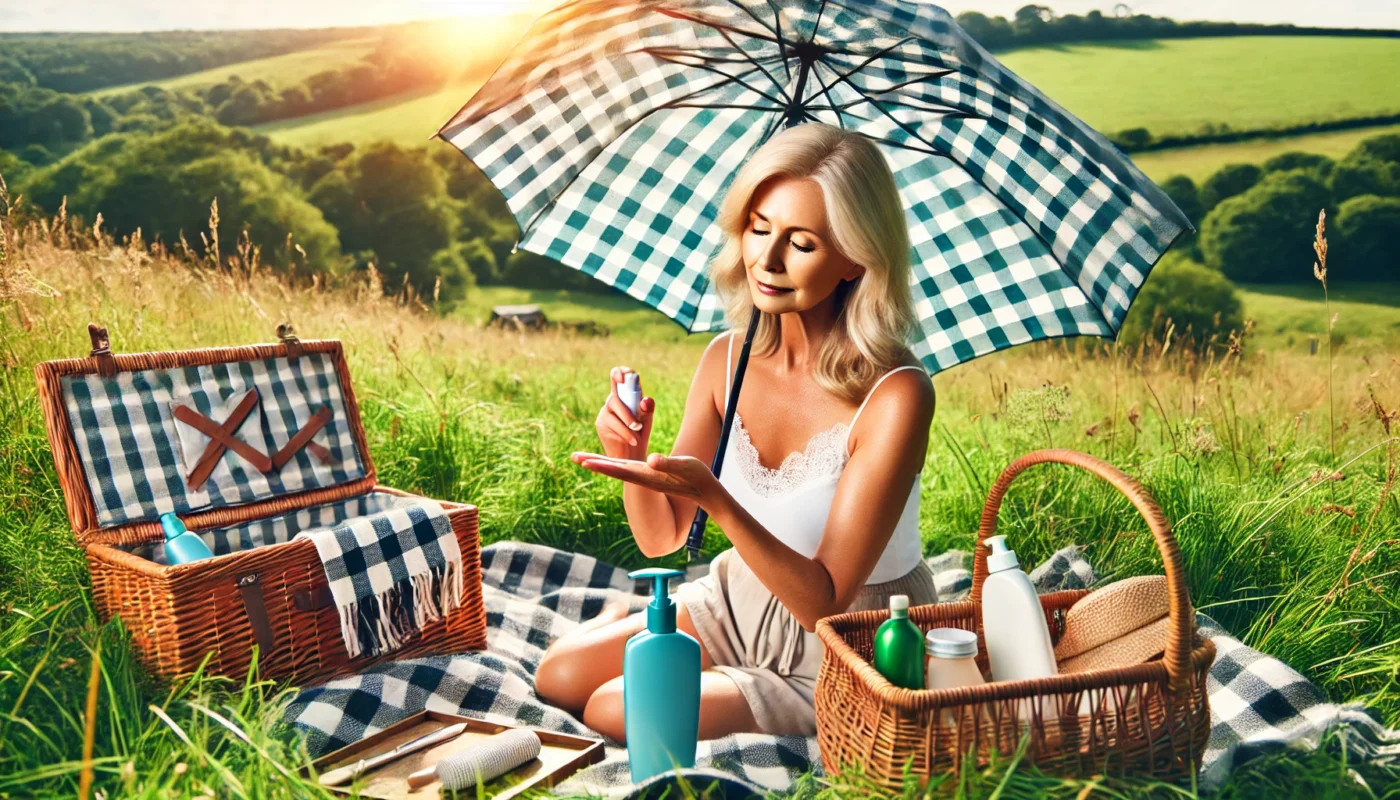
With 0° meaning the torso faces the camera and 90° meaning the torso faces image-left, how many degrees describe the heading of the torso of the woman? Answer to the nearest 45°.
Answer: approximately 45°

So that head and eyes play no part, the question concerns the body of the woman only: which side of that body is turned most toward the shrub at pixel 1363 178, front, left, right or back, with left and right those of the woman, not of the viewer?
back

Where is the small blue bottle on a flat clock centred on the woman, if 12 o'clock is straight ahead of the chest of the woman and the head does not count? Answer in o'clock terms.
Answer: The small blue bottle is roughly at 2 o'clock from the woman.

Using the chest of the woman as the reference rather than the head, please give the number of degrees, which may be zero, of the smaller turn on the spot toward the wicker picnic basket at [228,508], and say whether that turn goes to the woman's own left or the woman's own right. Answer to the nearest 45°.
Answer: approximately 45° to the woman's own right

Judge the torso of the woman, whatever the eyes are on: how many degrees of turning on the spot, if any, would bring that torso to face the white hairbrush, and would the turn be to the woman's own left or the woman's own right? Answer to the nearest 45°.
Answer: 0° — they already face it

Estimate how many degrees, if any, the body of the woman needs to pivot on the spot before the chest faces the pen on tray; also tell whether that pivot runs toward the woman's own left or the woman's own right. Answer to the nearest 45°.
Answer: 0° — they already face it

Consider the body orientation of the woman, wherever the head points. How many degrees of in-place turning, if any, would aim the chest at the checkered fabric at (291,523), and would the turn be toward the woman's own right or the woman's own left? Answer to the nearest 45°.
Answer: approximately 90° to the woman's own right

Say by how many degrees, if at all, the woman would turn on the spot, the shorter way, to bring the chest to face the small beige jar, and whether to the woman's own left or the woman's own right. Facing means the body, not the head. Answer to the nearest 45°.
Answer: approximately 45° to the woman's own left

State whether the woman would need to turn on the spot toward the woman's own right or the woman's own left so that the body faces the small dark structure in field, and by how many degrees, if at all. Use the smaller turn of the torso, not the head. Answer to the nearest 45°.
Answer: approximately 135° to the woman's own right
